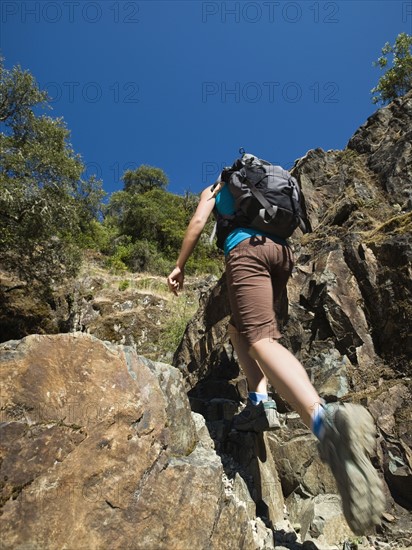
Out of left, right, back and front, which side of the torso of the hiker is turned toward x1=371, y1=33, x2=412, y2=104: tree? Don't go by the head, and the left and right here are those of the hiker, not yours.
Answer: right

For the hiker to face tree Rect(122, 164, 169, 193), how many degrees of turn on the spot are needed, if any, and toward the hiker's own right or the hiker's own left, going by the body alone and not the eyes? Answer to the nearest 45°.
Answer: approximately 45° to the hiker's own right

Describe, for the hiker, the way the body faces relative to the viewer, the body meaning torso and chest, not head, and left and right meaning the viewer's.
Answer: facing away from the viewer and to the left of the viewer

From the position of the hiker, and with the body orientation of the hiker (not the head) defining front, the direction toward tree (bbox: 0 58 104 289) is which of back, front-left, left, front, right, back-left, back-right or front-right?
front

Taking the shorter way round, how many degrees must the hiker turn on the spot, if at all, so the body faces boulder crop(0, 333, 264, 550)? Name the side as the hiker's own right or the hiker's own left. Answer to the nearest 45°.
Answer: approximately 90° to the hiker's own left
